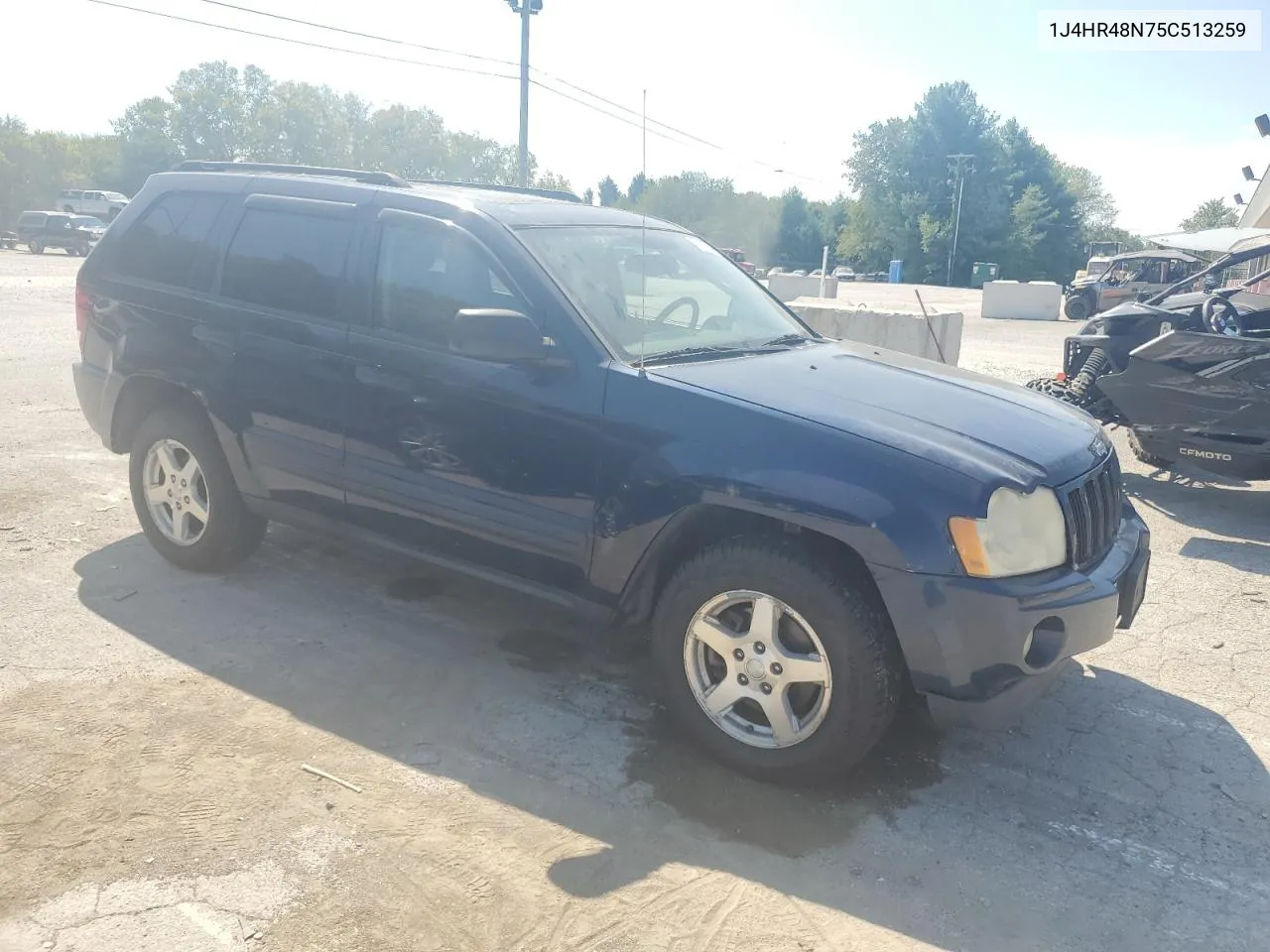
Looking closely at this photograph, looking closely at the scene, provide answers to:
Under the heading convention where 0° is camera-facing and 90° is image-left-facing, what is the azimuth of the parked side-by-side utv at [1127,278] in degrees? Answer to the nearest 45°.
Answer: approximately 45°

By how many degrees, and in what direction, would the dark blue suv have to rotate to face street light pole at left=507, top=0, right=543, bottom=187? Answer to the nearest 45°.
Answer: approximately 135° to its left

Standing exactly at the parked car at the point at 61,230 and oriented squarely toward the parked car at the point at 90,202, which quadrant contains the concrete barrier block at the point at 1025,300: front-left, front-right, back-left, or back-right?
back-right

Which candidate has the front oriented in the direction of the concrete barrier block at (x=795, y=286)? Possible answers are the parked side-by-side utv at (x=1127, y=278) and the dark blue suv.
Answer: the parked side-by-side utv

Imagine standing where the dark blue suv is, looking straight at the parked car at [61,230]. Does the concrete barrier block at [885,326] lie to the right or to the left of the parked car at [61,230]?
right

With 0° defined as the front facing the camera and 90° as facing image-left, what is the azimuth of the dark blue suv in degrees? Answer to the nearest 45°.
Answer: approximately 315°

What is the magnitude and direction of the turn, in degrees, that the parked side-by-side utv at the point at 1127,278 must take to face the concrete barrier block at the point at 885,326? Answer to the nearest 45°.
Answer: approximately 45° to its left
